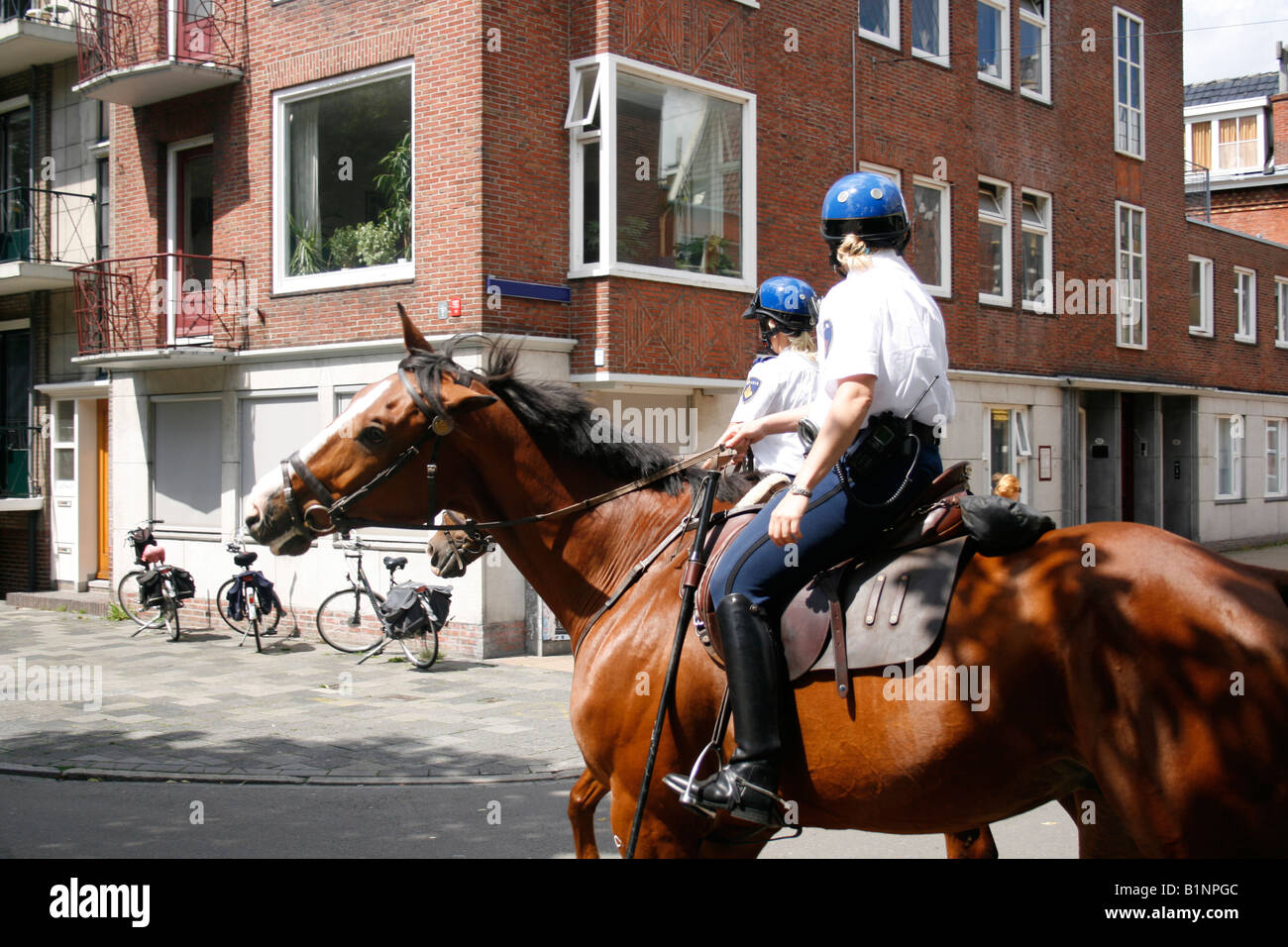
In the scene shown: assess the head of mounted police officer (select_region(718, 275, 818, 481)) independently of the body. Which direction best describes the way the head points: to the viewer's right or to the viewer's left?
to the viewer's left

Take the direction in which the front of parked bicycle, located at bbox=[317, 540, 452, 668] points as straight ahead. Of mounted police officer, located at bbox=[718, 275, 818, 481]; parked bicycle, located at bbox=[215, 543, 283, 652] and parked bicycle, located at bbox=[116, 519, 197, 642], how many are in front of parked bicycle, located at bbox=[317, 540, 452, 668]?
2

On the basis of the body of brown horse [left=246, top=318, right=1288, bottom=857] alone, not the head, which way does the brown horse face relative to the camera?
to the viewer's left

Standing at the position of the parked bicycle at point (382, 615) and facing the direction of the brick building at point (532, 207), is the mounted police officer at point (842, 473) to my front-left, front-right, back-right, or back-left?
back-right

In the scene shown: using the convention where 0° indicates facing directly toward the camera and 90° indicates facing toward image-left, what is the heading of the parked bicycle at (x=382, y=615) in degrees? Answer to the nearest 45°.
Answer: approximately 135°

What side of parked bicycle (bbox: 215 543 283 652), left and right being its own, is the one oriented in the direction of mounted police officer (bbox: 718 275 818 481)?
back

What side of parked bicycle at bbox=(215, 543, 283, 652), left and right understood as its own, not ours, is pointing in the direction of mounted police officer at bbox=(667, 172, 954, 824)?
back

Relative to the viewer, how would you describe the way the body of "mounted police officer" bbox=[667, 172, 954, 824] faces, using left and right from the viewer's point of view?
facing away from the viewer and to the left of the viewer

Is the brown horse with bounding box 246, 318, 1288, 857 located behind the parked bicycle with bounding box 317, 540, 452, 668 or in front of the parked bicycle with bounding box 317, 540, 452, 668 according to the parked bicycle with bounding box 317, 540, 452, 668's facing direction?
behind
